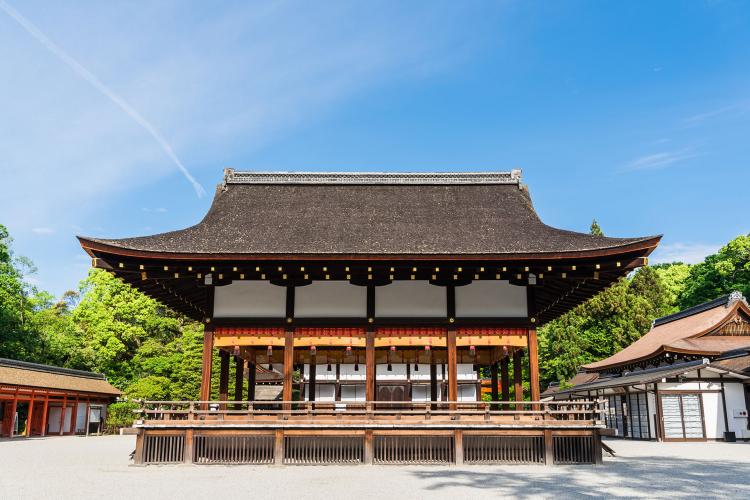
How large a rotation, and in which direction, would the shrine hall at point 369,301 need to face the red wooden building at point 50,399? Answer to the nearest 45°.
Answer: approximately 135° to its right

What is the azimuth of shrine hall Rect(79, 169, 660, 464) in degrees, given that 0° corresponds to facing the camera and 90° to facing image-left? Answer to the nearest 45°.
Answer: approximately 0°

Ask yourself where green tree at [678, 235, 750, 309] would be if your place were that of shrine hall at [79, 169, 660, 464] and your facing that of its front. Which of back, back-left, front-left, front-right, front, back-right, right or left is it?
back-left

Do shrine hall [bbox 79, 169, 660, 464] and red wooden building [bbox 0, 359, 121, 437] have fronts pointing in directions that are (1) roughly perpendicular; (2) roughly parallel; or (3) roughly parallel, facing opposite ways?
roughly perpendicular

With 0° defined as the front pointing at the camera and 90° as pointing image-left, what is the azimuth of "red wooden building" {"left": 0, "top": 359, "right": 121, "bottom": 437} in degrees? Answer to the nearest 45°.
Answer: approximately 315°

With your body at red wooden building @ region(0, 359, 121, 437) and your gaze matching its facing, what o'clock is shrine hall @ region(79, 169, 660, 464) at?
The shrine hall is roughly at 1 o'clock from the red wooden building.
